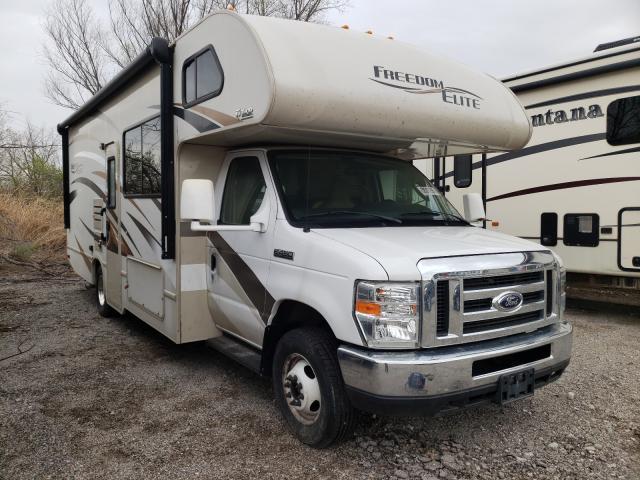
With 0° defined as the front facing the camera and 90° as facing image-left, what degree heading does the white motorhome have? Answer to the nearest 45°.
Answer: approximately 315°
